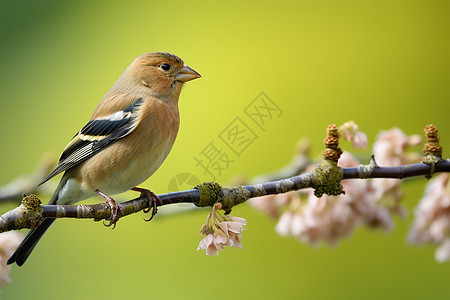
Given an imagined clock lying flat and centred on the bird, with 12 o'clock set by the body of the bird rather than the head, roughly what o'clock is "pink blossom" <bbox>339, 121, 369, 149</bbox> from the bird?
The pink blossom is roughly at 1 o'clock from the bird.

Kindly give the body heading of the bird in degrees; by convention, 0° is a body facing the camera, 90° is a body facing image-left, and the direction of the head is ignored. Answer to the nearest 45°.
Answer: approximately 270°
